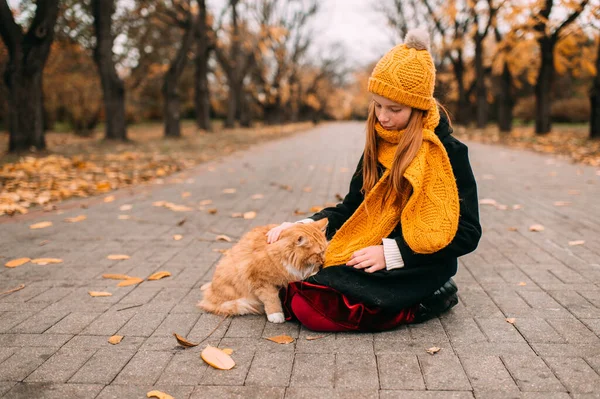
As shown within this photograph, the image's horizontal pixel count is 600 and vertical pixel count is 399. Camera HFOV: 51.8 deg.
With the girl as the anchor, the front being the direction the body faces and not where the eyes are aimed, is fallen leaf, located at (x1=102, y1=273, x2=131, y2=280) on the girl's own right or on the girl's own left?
on the girl's own right

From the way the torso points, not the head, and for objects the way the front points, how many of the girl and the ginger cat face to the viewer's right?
1

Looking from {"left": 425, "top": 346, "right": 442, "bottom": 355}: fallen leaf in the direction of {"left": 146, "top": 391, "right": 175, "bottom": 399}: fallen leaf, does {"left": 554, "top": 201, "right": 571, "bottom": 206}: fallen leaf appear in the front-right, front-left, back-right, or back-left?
back-right

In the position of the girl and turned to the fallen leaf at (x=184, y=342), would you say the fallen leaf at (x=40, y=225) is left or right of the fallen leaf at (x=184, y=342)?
right

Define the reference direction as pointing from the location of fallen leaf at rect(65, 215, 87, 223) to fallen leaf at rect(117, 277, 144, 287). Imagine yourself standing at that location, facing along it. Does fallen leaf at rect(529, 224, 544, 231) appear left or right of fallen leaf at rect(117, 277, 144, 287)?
left

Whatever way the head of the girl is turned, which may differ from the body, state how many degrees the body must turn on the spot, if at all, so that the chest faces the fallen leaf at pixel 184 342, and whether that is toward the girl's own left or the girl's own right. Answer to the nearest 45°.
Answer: approximately 45° to the girl's own right

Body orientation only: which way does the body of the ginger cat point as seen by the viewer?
to the viewer's right

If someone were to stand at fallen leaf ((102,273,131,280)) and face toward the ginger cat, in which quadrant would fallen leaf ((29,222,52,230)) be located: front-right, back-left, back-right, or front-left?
back-left

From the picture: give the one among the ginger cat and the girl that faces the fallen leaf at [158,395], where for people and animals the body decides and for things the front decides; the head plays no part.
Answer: the girl

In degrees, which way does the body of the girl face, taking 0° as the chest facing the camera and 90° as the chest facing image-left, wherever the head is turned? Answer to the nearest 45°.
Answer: approximately 45°

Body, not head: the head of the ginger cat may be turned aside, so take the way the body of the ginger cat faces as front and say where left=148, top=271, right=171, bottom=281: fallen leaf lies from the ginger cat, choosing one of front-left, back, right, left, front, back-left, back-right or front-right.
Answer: back-left

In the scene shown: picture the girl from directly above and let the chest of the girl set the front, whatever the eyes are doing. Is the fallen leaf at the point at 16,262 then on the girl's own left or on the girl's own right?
on the girl's own right

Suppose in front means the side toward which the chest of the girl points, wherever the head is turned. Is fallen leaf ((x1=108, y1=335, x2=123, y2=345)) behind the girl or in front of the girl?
in front

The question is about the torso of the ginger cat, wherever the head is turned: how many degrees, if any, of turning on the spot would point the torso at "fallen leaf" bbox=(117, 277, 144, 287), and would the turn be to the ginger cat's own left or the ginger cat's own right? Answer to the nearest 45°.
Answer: approximately 135° to the ginger cat's own left
